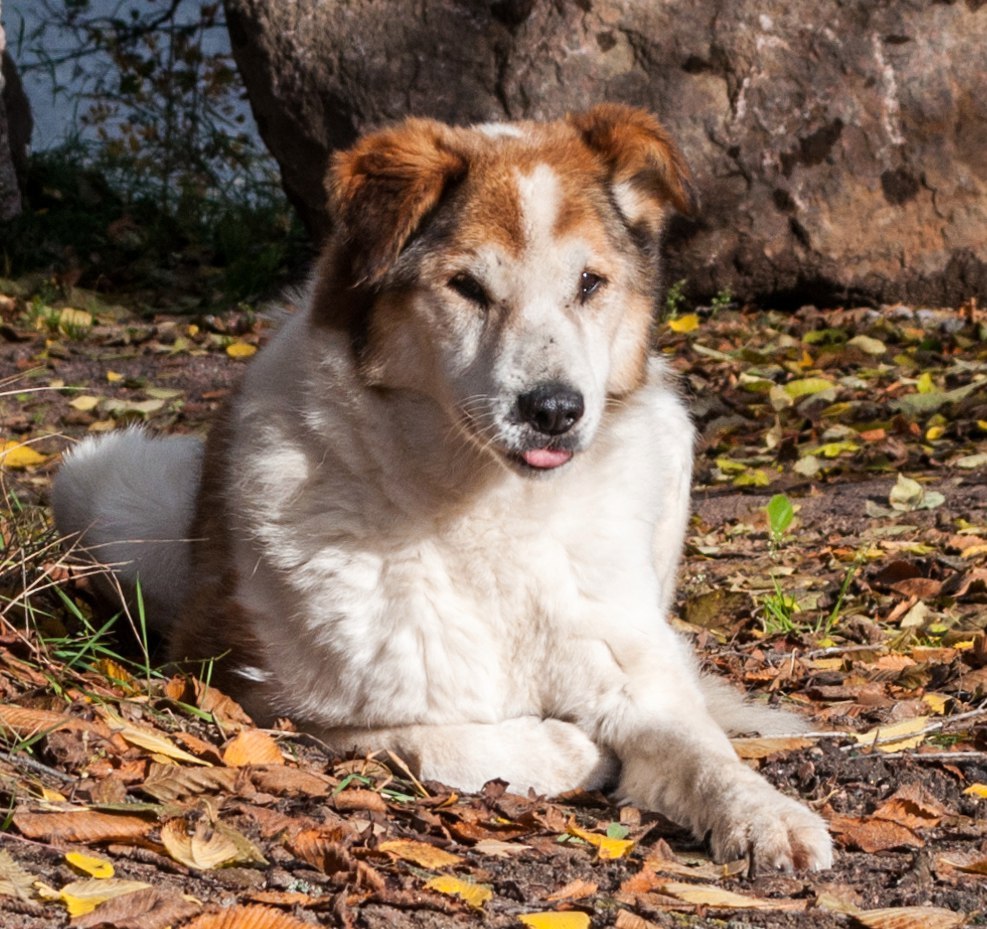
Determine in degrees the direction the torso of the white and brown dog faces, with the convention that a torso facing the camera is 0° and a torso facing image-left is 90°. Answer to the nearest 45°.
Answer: approximately 315°

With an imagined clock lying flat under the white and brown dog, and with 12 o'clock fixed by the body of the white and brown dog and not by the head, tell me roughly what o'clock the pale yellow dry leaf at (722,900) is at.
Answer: The pale yellow dry leaf is roughly at 1 o'clock from the white and brown dog.

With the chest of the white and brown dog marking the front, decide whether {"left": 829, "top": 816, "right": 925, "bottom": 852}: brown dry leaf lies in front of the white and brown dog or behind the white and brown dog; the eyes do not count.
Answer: in front

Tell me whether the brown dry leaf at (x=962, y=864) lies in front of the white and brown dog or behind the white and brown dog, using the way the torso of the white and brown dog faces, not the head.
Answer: in front

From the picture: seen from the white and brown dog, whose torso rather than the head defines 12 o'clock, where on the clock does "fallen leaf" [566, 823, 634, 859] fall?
The fallen leaf is roughly at 1 o'clock from the white and brown dog.

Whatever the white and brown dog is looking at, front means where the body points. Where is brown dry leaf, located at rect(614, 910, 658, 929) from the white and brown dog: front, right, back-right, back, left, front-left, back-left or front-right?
front-right

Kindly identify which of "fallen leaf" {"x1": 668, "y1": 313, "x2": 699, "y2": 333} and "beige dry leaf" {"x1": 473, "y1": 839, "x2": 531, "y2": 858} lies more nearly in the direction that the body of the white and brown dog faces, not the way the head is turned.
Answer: the beige dry leaf

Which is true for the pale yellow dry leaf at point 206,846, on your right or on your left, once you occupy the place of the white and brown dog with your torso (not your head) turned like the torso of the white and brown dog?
on your right

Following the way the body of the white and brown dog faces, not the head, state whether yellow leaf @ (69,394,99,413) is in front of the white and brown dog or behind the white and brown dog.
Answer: behind

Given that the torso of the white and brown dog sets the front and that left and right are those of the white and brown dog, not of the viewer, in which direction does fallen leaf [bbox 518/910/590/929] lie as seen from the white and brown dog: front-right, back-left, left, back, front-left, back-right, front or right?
front-right

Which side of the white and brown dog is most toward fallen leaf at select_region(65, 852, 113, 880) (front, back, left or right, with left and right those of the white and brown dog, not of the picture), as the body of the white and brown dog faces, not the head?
right

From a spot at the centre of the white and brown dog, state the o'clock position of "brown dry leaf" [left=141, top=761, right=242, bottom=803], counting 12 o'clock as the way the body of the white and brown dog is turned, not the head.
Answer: The brown dry leaf is roughly at 3 o'clock from the white and brown dog.

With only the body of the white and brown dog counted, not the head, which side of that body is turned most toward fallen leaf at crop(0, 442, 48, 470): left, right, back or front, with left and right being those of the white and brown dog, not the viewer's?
back

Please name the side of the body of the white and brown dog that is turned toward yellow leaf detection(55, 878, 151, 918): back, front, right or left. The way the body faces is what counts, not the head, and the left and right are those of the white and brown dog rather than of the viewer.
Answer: right
